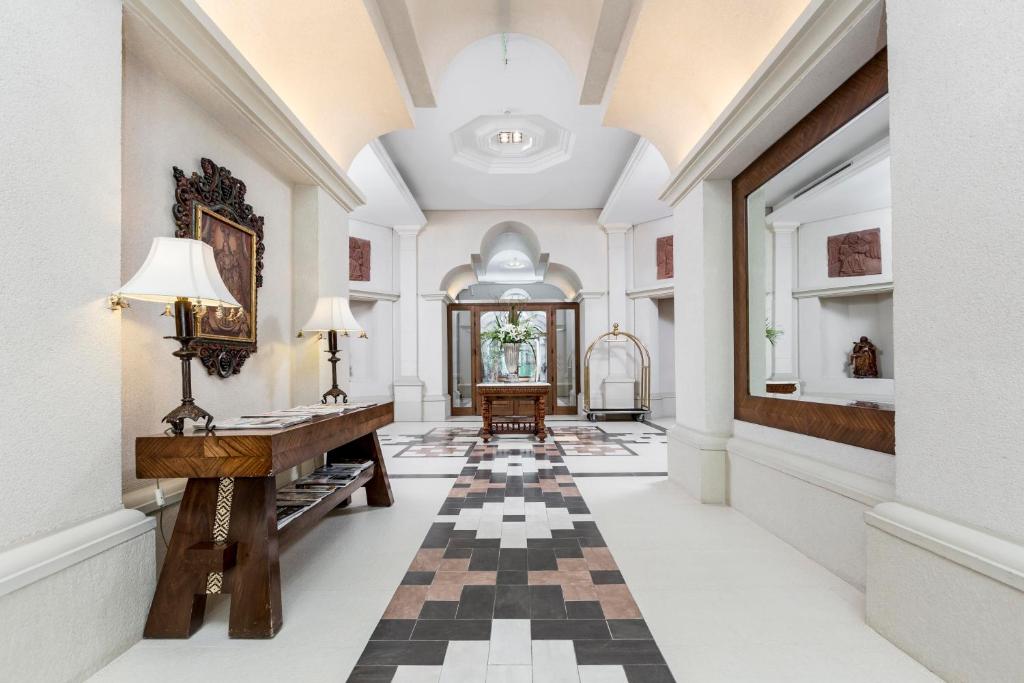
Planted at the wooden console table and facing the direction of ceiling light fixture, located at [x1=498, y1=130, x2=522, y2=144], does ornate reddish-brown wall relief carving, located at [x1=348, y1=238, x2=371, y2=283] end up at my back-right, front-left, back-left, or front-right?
front-left

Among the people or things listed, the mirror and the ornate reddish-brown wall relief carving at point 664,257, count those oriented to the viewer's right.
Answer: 0

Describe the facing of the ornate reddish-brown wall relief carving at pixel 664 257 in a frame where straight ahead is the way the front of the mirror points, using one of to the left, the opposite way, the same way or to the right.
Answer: the same way

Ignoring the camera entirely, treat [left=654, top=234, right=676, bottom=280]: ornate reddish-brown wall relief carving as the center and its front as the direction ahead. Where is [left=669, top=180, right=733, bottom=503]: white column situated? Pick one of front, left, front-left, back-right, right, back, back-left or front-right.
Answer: front-left

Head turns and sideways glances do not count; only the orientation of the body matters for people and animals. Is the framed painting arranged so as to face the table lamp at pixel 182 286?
no

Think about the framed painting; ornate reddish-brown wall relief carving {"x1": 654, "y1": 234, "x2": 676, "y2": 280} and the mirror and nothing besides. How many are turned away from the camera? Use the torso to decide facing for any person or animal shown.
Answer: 0

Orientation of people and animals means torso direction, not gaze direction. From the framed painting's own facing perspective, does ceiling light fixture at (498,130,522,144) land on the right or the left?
on its left

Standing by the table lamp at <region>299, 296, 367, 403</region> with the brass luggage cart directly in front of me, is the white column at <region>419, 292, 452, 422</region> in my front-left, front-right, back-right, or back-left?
front-left

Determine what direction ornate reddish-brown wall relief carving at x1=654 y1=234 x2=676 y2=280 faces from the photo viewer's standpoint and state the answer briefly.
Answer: facing the viewer and to the left of the viewer

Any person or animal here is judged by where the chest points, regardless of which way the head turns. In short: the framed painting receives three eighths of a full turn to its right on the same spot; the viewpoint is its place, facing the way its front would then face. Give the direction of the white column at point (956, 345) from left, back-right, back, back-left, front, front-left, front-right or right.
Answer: back-left

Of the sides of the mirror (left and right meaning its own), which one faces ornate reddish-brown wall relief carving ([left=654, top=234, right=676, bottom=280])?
right

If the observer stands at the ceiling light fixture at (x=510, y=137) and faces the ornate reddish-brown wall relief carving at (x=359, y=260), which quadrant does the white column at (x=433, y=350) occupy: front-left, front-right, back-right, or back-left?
front-right

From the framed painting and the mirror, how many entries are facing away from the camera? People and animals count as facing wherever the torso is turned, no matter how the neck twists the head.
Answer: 0

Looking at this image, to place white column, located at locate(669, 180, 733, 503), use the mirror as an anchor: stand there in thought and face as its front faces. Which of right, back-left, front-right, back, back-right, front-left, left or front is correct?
right

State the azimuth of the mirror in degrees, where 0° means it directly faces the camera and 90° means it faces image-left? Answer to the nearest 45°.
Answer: approximately 45°

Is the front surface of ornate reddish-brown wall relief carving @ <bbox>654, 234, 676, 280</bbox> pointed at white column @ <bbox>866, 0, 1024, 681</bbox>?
no

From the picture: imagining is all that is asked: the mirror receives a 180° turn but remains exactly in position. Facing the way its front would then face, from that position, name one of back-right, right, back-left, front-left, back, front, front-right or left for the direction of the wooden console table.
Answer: back

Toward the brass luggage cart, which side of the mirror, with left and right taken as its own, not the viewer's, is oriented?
right

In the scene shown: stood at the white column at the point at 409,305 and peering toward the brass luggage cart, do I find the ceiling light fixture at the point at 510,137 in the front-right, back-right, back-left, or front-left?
front-right
